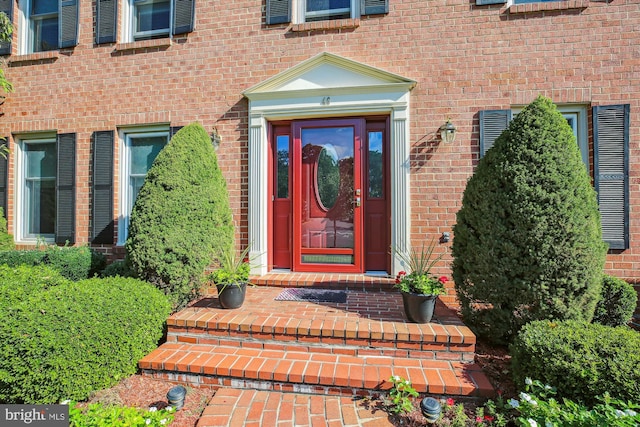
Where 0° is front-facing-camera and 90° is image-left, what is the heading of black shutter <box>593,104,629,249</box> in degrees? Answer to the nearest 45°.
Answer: approximately 0°

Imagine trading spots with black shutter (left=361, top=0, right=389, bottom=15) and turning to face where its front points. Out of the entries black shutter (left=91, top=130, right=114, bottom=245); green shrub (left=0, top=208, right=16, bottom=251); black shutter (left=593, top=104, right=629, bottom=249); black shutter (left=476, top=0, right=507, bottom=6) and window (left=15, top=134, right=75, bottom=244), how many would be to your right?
3
